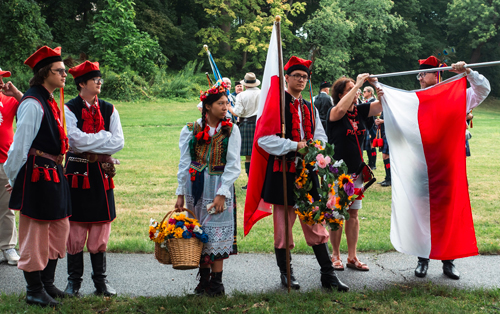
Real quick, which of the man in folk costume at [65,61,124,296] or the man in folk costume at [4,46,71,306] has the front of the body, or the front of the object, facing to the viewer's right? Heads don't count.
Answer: the man in folk costume at [4,46,71,306]

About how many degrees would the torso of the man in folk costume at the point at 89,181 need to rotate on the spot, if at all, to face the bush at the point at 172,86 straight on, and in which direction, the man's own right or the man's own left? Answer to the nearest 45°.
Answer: approximately 180°

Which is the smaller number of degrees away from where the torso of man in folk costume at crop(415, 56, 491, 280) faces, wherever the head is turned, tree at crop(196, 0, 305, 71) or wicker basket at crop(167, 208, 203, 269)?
the wicker basket

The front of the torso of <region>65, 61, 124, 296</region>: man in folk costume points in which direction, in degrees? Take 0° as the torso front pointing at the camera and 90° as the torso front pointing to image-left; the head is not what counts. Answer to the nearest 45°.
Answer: approximately 0°

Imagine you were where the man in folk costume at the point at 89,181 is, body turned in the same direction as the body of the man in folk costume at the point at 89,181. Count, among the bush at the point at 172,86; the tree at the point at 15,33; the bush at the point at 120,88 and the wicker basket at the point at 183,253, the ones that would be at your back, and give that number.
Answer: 3

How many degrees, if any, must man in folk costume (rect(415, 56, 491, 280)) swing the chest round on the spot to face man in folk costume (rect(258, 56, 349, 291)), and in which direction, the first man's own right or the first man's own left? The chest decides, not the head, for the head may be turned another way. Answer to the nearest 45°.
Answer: approximately 45° to the first man's own right
